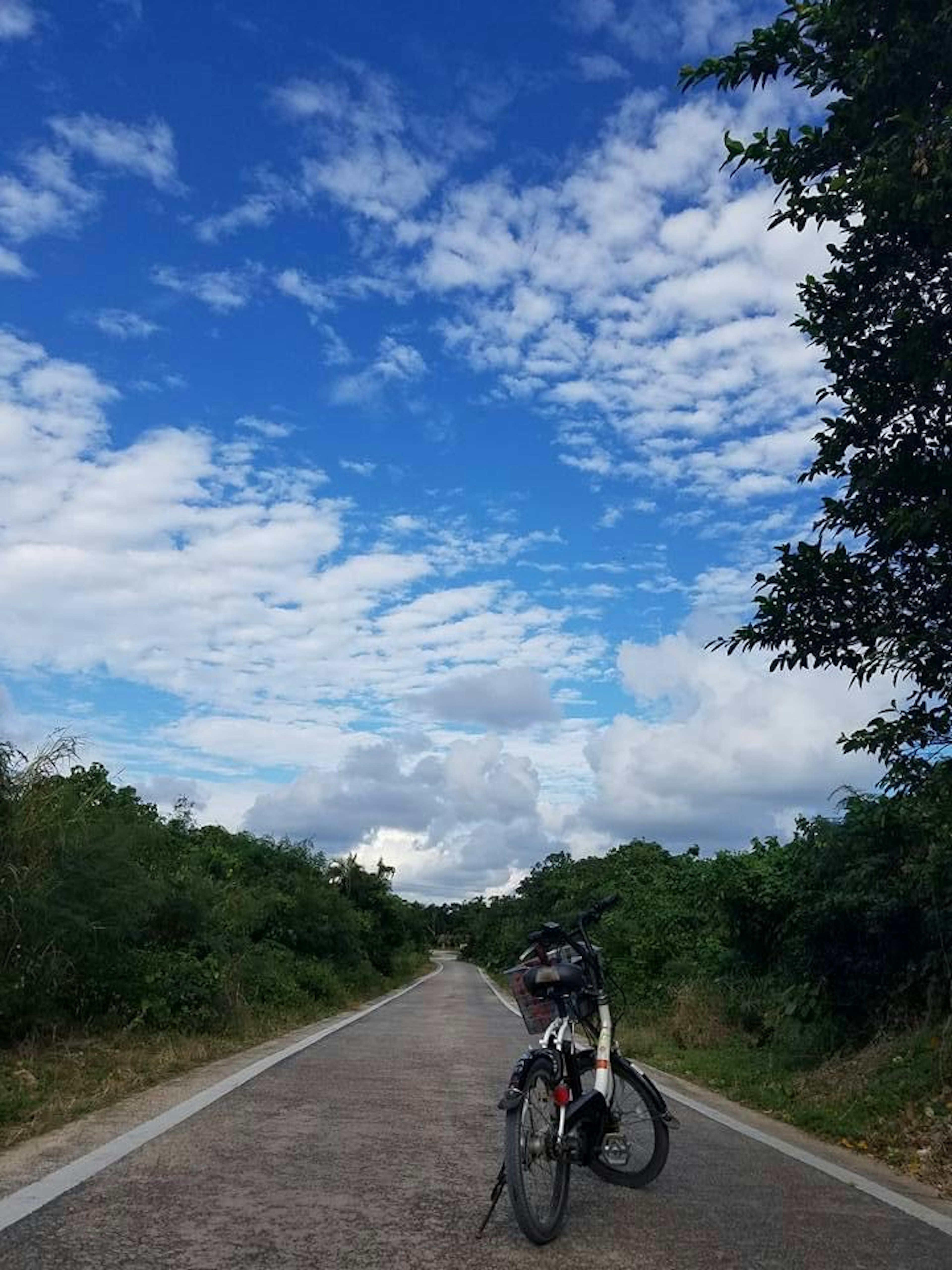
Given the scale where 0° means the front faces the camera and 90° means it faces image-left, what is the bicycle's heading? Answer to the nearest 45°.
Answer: approximately 225°
